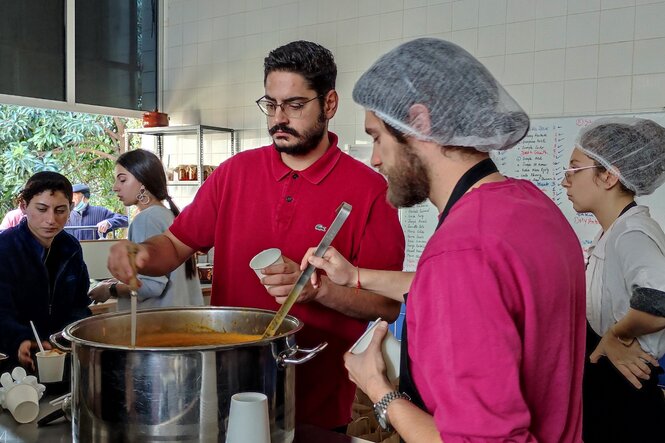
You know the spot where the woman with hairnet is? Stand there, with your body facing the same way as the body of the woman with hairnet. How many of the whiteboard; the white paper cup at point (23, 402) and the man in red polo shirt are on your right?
1

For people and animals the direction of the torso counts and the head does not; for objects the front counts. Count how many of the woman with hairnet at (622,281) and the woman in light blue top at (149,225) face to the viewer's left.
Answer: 2

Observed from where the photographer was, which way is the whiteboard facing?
facing the viewer

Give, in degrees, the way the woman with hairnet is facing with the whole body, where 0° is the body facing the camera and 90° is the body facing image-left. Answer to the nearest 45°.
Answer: approximately 90°

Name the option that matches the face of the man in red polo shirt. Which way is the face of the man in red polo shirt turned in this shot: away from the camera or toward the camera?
toward the camera

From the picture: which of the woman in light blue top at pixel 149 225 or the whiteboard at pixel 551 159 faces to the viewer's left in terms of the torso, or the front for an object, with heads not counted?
the woman in light blue top

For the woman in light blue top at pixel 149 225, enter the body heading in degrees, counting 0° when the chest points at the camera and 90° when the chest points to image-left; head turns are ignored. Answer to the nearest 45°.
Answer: approximately 90°

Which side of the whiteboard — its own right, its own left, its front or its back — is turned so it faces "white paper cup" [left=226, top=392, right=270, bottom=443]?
front

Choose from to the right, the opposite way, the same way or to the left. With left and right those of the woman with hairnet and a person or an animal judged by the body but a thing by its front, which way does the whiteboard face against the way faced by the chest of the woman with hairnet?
to the left

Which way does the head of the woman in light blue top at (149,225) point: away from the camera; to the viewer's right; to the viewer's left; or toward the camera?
to the viewer's left

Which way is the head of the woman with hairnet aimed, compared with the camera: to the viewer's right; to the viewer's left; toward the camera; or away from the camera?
to the viewer's left

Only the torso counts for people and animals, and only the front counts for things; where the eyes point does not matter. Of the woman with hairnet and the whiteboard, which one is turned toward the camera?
the whiteboard

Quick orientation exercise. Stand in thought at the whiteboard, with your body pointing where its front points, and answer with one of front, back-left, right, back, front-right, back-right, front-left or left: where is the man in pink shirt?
front

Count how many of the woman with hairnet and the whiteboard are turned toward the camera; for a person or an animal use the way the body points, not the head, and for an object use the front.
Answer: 1
